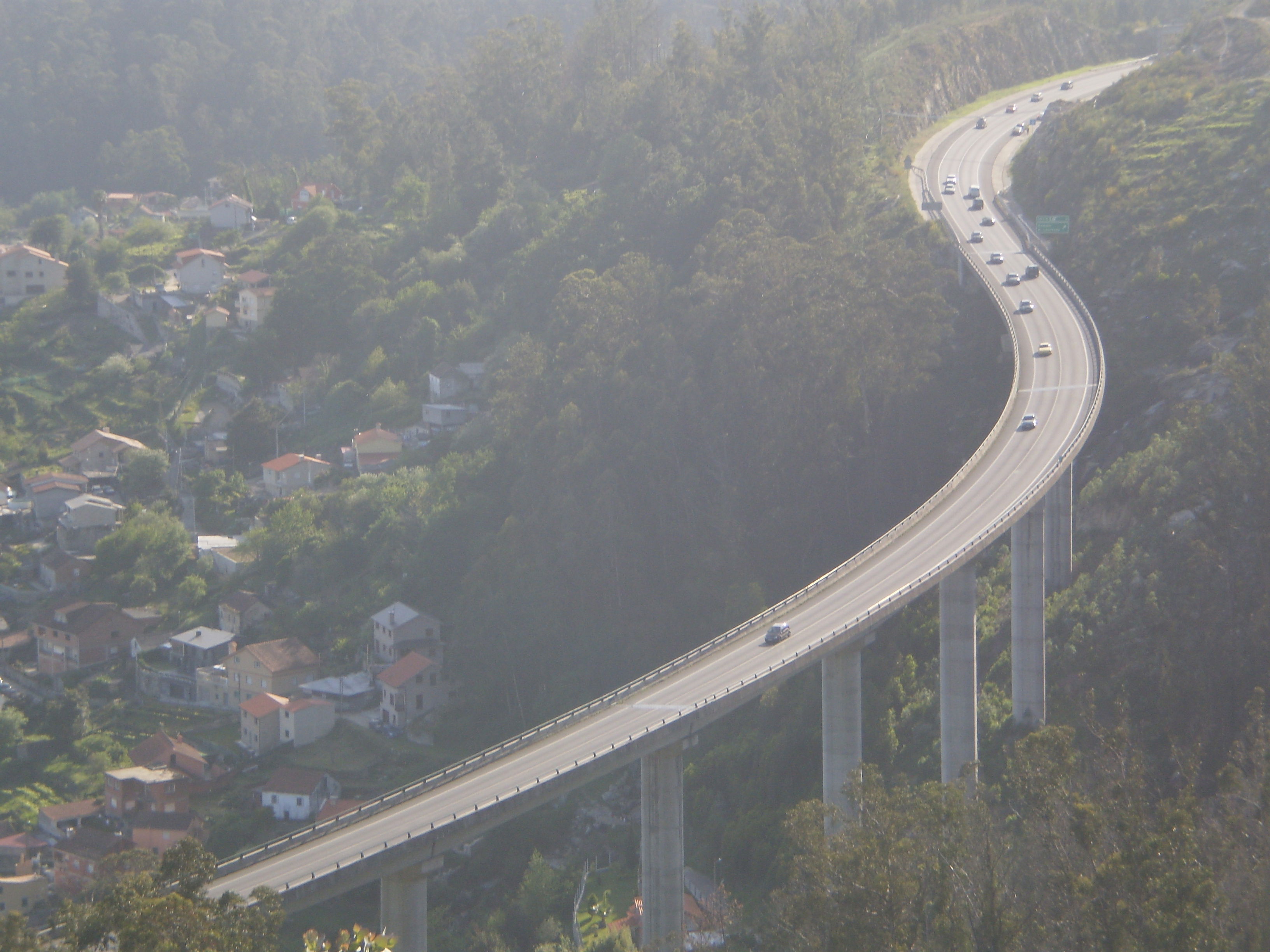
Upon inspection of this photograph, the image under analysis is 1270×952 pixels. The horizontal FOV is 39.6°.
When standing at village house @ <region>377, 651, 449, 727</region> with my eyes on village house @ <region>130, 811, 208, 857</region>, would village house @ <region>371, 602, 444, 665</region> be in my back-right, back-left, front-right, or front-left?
back-right

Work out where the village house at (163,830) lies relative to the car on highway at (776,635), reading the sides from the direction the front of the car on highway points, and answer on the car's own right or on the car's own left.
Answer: on the car's own right

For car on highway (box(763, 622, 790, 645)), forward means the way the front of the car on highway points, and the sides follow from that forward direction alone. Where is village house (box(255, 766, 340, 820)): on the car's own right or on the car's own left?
on the car's own right

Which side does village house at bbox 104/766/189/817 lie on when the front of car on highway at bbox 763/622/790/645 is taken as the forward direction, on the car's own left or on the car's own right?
on the car's own right

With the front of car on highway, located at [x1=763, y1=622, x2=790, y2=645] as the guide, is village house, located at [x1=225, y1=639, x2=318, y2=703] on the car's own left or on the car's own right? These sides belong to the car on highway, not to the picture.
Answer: on the car's own right

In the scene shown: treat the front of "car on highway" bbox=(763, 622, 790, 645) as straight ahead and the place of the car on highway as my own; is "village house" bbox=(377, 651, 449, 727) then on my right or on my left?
on my right

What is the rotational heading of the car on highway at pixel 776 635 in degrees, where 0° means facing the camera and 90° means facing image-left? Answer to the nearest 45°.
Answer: approximately 45°

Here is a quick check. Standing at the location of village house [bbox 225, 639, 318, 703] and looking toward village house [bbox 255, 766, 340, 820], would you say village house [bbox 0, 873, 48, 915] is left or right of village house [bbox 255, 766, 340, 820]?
right

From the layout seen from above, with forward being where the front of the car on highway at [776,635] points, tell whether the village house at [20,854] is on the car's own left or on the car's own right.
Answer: on the car's own right
